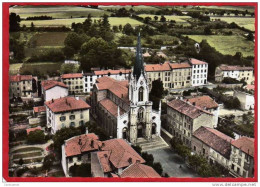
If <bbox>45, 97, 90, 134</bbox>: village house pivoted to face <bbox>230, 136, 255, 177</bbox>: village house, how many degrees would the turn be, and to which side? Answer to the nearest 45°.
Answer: approximately 45° to its left

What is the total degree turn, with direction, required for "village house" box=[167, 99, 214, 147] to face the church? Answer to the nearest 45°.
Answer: approximately 45° to its right

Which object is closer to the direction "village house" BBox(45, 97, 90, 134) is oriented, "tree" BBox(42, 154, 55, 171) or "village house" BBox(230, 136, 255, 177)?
the tree

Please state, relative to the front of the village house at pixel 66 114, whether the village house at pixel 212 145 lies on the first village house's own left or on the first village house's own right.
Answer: on the first village house's own left

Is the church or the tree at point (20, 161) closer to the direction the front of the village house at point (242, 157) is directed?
the tree

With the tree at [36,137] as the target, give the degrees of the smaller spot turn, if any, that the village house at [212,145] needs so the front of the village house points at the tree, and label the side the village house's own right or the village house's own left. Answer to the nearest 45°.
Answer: approximately 45° to the village house's own right
